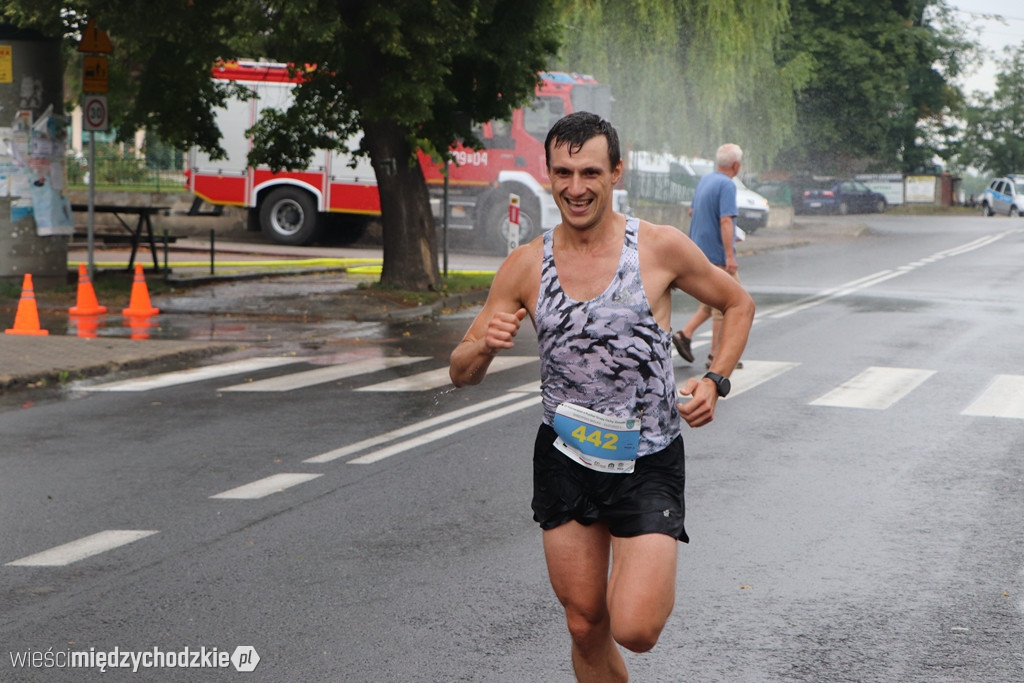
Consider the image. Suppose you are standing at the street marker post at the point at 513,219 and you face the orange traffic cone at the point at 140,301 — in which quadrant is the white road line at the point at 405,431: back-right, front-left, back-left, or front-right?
front-left

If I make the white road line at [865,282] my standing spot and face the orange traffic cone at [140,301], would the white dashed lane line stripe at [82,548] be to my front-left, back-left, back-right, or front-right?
front-left

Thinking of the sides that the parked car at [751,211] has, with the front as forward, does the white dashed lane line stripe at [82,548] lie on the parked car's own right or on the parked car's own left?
on the parked car's own right

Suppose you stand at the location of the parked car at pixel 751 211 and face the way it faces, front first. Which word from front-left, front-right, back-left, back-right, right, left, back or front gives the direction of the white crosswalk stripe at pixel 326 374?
right

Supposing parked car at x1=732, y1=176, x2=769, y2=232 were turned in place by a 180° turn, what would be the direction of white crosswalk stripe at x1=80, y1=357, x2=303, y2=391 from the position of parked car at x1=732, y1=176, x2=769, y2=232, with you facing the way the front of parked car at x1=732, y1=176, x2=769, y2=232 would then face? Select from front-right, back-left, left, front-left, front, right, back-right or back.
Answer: left

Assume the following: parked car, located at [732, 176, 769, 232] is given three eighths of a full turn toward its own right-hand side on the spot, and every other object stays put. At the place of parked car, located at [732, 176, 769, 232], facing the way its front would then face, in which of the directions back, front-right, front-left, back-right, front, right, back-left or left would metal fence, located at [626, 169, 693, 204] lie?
front

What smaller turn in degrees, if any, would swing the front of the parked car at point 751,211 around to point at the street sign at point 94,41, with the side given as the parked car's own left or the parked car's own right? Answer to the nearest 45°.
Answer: approximately 90° to the parked car's own right

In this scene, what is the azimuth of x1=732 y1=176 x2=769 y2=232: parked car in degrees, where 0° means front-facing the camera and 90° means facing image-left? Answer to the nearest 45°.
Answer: approximately 270°

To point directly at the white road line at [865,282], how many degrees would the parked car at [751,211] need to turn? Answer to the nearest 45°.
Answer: approximately 90° to its right
